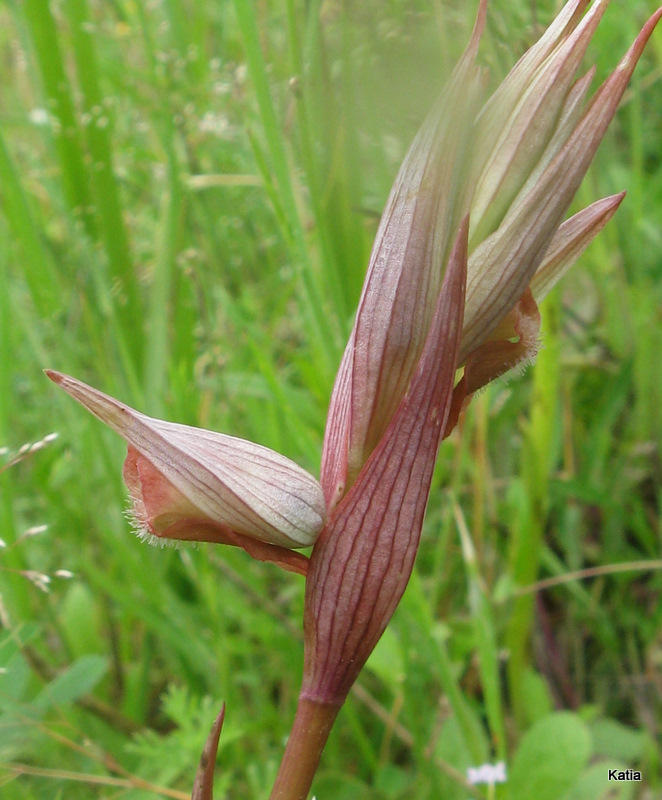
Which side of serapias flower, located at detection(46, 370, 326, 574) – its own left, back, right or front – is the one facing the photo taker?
left

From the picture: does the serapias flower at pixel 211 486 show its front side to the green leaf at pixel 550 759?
no

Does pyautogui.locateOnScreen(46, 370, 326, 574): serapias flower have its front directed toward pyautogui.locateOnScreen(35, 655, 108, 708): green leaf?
no
